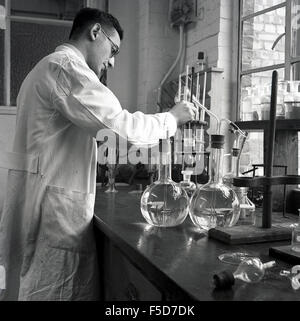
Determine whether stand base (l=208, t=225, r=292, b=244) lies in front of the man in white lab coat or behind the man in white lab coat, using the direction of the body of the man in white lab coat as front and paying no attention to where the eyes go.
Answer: in front

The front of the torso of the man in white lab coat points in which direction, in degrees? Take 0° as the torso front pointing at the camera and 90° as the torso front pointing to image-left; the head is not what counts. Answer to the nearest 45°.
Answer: approximately 270°

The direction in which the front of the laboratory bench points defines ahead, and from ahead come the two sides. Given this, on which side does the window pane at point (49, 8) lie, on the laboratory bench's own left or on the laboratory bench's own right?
on the laboratory bench's own right

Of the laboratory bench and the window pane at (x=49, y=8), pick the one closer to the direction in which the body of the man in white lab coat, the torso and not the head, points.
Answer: the laboratory bench

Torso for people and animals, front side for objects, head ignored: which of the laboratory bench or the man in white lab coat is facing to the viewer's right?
the man in white lab coat

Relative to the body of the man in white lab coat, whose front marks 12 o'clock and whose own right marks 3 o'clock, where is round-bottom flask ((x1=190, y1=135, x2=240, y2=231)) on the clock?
The round-bottom flask is roughly at 1 o'clock from the man in white lab coat.

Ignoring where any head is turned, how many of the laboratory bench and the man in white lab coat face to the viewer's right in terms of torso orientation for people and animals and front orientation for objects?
1

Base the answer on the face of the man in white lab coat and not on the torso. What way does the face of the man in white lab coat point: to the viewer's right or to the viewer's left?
to the viewer's right
